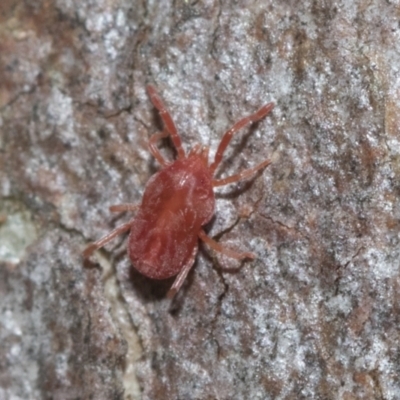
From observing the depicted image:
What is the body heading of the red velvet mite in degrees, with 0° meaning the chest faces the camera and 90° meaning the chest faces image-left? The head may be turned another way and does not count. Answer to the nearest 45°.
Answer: approximately 180°
